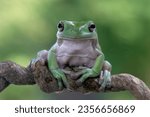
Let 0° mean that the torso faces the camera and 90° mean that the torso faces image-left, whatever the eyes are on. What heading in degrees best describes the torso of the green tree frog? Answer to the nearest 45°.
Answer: approximately 0°
